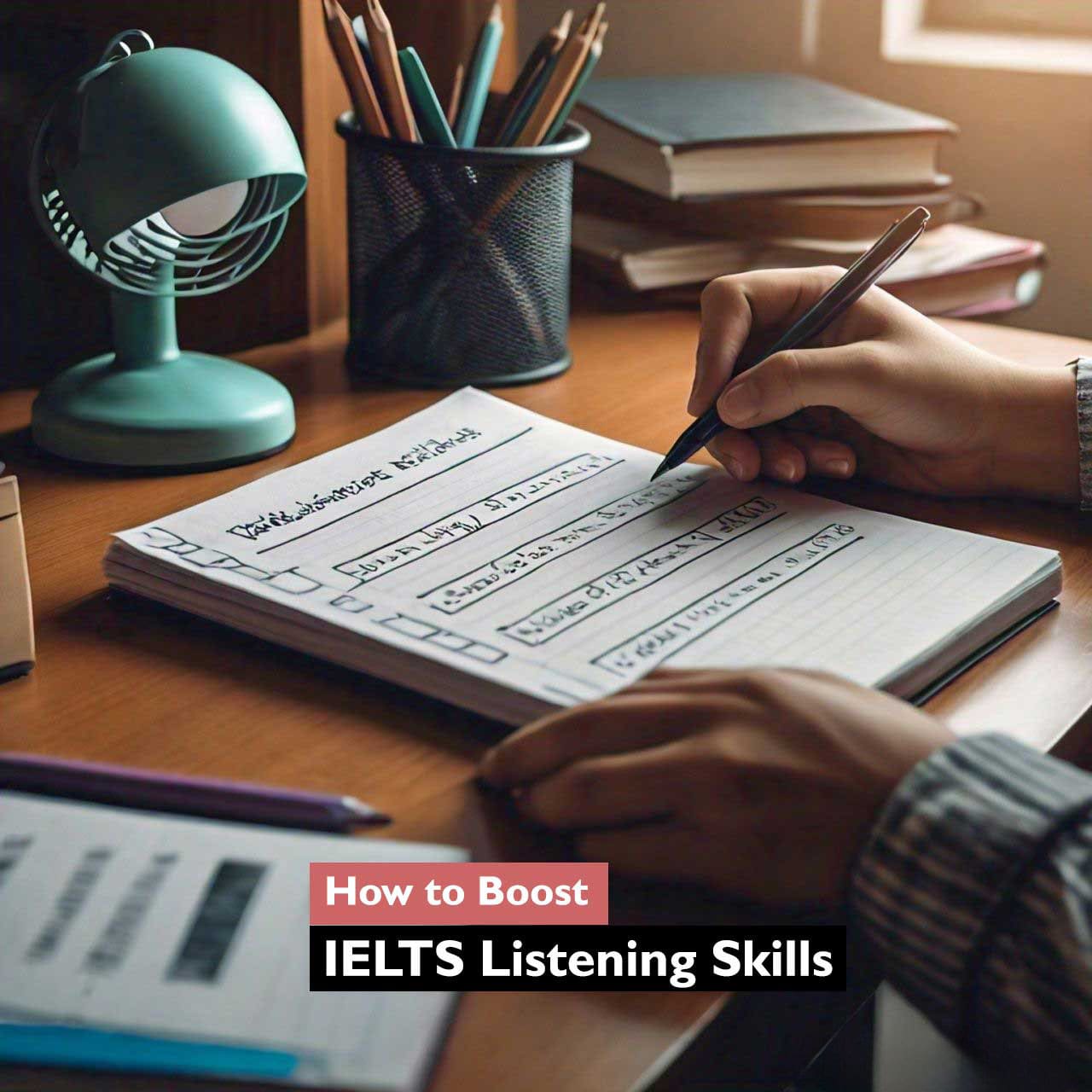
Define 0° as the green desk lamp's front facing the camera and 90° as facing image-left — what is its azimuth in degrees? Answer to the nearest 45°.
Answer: approximately 315°
